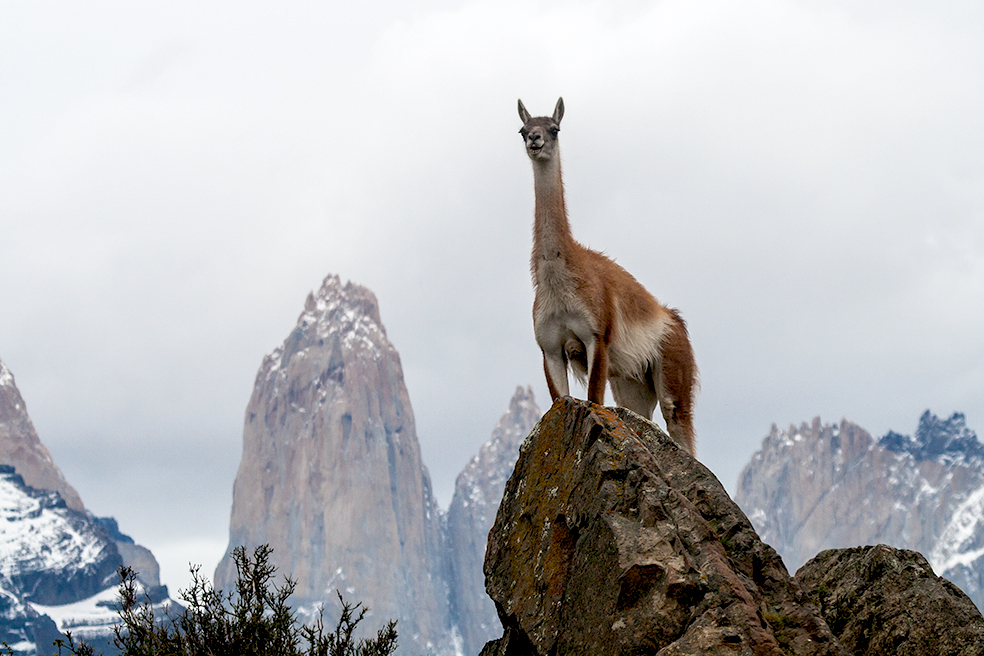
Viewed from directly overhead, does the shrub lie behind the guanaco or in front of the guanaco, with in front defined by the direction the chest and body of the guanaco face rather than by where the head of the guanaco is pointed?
in front

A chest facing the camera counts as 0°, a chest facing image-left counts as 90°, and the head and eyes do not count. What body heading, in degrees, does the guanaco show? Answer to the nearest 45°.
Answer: approximately 45°
